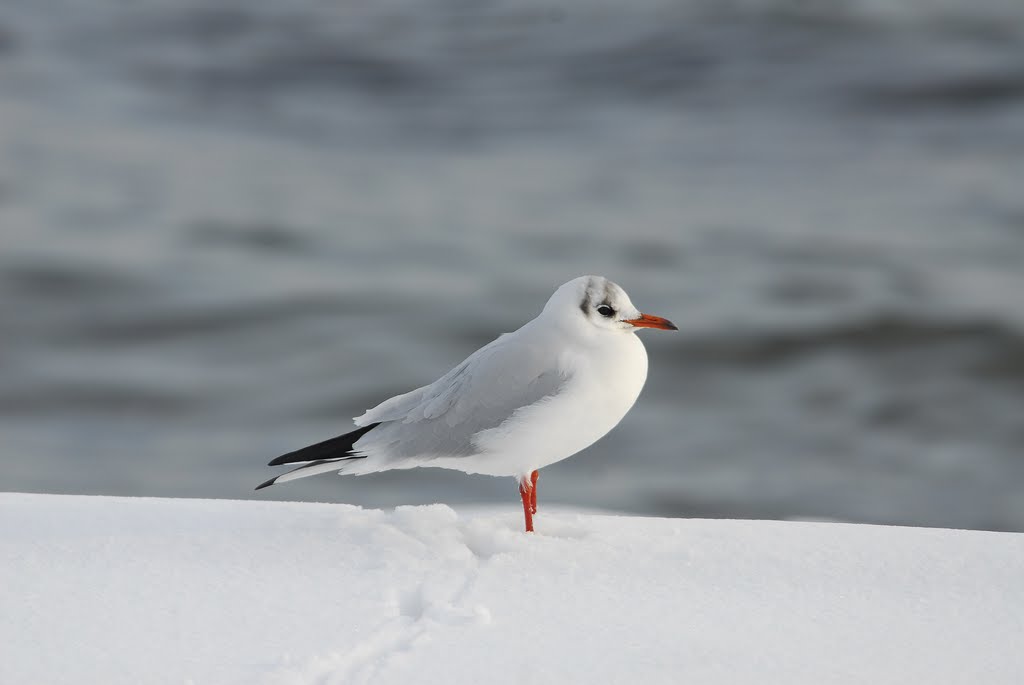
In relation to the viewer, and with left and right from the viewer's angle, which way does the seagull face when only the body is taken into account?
facing to the right of the viewer
